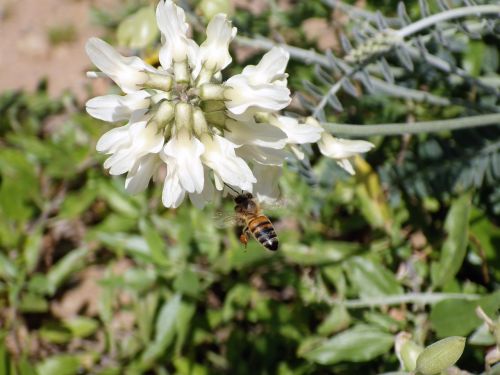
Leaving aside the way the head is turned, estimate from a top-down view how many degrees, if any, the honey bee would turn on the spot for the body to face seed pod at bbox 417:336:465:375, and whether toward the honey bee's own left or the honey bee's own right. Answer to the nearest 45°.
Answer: approximately 180°

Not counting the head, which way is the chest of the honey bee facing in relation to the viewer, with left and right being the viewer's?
facing away from the viewer and to the left of the viewer

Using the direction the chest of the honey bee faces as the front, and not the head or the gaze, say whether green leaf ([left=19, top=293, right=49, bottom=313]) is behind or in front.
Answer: in front

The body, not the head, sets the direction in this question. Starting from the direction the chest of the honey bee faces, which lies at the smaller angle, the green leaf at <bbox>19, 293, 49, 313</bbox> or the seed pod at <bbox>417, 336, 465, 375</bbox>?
the green leaf

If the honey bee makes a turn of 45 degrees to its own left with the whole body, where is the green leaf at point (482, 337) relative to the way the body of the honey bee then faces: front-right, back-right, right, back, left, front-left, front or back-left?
back

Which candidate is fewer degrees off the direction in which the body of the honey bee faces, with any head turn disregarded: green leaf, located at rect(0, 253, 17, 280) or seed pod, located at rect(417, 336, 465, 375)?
the green leaf

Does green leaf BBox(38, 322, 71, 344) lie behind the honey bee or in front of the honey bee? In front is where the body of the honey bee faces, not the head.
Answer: in front
